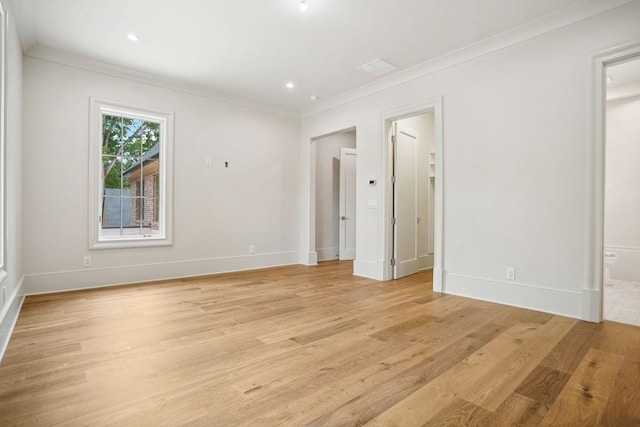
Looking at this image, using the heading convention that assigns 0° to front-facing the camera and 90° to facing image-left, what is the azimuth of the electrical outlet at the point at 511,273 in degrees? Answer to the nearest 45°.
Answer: approximately 0°

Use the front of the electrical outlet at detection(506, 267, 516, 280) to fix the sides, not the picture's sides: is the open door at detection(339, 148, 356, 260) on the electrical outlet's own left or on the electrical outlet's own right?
on the electrical outlet's own right

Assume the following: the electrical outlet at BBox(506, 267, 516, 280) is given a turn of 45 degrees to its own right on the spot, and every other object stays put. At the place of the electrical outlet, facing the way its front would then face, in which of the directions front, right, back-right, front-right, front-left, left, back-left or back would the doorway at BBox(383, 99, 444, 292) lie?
right

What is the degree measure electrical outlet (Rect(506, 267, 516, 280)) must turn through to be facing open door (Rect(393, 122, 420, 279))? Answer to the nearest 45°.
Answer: approximately 135° to its right
